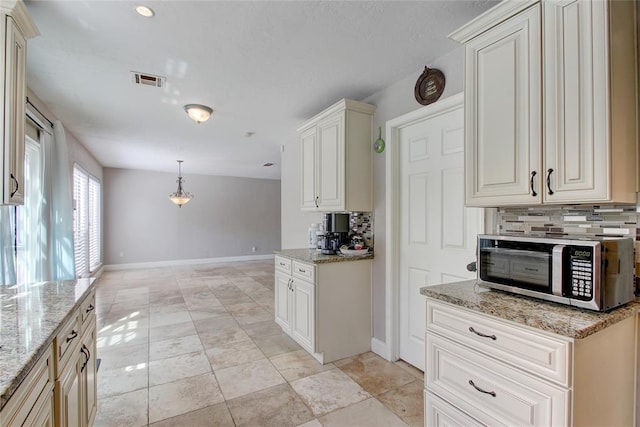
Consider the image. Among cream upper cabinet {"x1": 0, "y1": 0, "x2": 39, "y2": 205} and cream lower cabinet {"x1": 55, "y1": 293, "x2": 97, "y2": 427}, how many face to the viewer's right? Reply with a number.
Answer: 2

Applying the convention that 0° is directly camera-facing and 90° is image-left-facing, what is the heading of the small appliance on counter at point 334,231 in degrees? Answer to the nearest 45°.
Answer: approximately 45°

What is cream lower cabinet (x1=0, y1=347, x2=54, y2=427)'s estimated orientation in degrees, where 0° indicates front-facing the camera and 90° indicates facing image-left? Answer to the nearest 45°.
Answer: approximately 270°

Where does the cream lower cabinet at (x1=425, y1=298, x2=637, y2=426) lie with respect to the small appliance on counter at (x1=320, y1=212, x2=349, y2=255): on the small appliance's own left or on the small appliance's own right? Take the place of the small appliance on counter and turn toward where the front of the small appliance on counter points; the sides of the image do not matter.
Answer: on the small appliance's own left

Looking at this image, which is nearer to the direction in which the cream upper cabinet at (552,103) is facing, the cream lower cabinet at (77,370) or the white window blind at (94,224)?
the cream lower cabinet

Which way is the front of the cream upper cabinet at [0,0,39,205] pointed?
to the viewer's right

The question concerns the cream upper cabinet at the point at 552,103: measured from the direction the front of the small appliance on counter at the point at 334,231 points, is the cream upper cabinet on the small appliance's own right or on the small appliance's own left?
on the small appliance's own left

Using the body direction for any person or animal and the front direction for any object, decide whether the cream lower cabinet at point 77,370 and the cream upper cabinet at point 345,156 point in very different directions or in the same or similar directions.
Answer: very different directions
